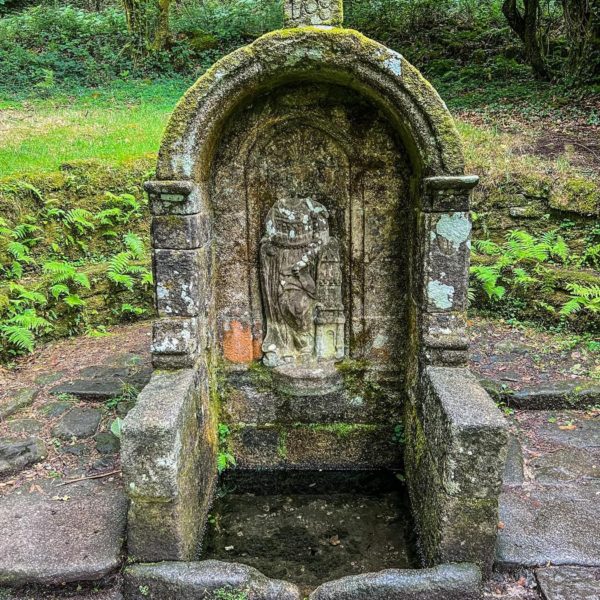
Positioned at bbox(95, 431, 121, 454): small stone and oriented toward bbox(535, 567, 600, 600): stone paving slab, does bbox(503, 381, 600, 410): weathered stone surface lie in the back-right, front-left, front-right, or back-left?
front-left

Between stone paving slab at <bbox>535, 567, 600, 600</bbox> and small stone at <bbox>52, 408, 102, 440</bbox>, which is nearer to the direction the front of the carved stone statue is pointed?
the stone paving slab

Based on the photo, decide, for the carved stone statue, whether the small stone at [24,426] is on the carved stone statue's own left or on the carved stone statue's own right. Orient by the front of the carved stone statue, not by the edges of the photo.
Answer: on the carved stone statue's own right

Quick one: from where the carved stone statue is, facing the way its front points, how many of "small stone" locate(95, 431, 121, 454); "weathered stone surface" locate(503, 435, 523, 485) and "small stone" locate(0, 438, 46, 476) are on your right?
2

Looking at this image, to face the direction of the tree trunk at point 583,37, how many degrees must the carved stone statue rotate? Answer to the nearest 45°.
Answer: approximately 135° to its left

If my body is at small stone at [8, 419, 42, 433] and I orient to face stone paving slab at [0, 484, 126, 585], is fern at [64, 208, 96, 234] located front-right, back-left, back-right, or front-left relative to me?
back-left

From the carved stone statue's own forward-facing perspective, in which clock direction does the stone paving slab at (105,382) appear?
The stone paving slab is roughly at 4 o'clock from the carved stone statue.

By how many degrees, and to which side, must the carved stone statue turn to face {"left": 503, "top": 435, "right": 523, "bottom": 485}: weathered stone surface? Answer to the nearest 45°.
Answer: approximately 90° to its left

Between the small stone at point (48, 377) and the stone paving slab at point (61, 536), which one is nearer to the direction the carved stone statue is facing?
the stone paving slab

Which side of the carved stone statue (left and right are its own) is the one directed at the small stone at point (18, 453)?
right

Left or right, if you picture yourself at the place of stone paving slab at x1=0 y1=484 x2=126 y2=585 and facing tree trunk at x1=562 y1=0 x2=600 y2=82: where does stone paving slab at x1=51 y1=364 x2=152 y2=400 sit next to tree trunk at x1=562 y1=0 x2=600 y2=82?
left

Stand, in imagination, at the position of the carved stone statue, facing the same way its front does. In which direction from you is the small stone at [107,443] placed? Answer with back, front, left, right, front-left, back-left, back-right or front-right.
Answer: right

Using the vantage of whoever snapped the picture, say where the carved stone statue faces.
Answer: facing the viewer

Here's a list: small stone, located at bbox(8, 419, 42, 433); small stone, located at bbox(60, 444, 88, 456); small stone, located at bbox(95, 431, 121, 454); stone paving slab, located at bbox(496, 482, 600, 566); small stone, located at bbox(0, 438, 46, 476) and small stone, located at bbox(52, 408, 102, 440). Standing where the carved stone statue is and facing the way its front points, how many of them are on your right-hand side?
5

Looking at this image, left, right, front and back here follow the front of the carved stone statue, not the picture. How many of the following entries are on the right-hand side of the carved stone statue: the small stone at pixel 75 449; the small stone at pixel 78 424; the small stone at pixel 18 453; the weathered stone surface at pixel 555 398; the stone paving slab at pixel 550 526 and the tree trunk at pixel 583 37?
3

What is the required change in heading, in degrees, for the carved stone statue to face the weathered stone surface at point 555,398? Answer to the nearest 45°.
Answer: approximately 90° to its left

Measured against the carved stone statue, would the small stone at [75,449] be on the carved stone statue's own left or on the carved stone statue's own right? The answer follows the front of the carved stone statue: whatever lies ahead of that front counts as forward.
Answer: on the carved stone statue's own right

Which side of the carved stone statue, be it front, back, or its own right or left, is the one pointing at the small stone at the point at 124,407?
right
